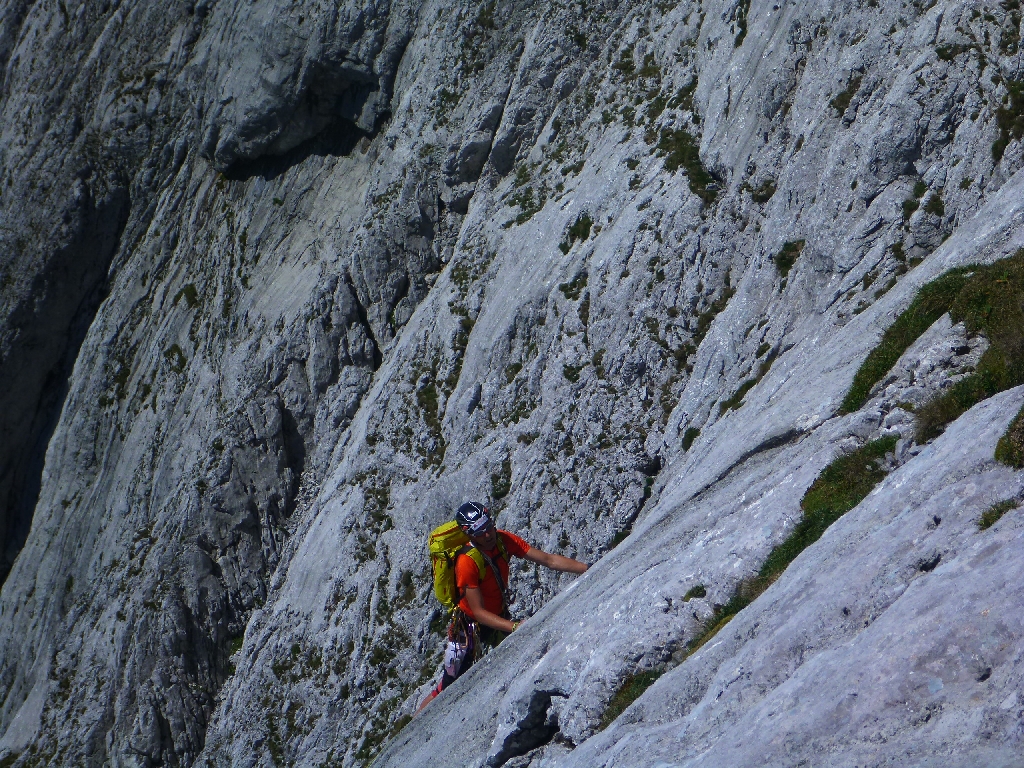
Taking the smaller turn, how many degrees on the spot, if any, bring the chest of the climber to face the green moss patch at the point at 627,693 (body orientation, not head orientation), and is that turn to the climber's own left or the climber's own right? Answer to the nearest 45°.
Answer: approximately 45° to the climber's own right

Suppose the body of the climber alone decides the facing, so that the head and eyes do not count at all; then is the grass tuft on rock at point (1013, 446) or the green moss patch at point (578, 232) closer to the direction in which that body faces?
the grass tuft on rock

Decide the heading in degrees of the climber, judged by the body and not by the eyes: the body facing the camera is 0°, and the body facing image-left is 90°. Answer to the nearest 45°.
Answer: approximately 315°

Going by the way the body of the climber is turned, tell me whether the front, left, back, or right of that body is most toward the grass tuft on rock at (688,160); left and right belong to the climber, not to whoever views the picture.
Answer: left
